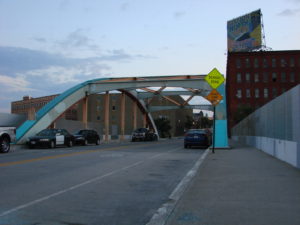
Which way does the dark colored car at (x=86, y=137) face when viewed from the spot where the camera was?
facing the viewer and to the left of the viewer

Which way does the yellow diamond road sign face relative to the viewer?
toward the camera

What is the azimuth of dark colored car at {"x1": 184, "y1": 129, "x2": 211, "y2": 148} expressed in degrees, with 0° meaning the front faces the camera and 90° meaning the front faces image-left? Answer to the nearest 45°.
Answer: approximately 180°

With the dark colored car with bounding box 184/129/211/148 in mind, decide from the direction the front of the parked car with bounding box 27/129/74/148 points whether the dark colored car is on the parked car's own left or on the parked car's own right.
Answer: on the parked car's own left

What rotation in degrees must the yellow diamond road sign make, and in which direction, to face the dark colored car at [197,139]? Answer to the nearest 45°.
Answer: approximately 180°

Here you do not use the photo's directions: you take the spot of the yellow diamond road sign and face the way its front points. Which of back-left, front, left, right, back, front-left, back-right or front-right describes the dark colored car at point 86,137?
back-right

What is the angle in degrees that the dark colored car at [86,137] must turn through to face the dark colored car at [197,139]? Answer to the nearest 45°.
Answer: approximately 90° to its left

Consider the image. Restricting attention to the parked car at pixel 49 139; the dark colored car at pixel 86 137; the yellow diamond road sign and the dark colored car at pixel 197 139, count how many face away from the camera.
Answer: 1

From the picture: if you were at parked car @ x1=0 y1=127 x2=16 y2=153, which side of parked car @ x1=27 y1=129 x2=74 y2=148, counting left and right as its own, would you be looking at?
front

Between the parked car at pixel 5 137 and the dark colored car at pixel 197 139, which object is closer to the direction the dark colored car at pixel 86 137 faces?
the parked car

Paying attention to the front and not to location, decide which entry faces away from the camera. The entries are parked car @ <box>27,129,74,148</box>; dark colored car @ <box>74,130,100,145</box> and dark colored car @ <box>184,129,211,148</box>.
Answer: dark colored car @ <box>184,129,211,148</box>

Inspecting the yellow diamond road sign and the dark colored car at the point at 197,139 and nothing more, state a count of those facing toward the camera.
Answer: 1

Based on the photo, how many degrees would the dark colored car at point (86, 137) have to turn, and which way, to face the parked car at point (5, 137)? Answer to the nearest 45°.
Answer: approximately 45° to its left

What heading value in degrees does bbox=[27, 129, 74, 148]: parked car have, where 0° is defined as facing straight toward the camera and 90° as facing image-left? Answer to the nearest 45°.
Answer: approximately 45°

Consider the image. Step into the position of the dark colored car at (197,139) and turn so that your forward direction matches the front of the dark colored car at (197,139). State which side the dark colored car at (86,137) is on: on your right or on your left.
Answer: on your left
